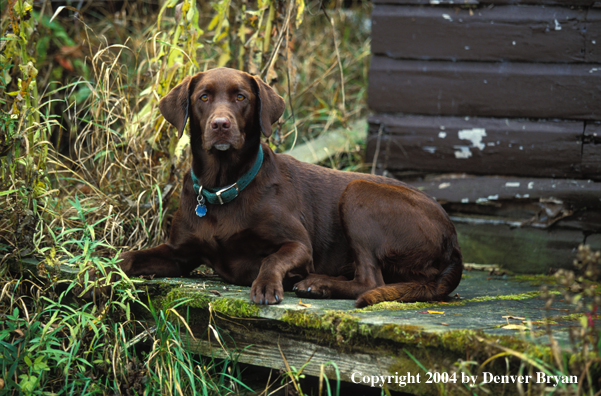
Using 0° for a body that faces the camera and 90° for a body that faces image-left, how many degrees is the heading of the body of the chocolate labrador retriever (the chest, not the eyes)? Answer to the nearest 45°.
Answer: approximately 45°
